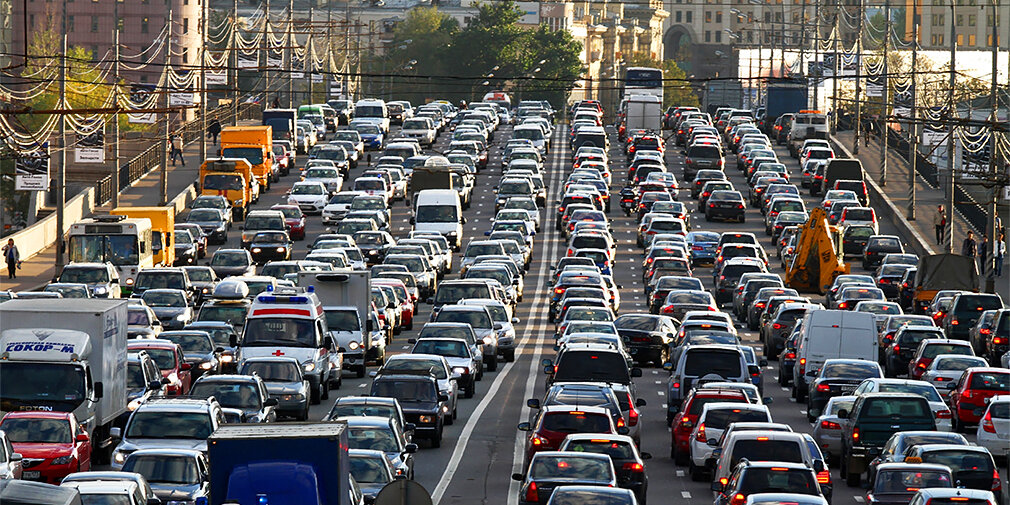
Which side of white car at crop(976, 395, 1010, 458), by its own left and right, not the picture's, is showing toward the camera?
back

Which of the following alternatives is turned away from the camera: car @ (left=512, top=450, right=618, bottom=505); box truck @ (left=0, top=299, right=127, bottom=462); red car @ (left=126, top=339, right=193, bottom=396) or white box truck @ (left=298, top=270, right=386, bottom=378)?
the car

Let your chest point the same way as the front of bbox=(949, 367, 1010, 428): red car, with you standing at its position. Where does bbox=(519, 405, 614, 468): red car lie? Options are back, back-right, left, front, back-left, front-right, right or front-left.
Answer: back-left

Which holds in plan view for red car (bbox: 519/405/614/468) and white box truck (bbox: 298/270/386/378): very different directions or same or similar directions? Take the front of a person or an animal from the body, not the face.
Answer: very different directions

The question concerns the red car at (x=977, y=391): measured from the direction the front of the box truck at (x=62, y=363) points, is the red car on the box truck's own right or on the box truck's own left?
on the box truck's own left

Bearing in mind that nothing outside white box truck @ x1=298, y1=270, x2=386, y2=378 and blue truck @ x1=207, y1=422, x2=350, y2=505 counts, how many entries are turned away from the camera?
0

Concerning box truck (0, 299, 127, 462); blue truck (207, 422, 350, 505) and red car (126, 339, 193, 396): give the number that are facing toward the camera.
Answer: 3

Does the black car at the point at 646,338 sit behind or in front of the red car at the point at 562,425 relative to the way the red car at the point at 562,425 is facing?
in front

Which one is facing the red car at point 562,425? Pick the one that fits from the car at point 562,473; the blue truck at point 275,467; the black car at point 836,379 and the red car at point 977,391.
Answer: the car

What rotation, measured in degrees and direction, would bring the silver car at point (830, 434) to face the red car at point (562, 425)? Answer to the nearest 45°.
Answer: approximately 135° to its left

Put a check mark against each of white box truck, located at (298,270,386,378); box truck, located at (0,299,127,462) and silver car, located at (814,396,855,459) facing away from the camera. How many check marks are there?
1

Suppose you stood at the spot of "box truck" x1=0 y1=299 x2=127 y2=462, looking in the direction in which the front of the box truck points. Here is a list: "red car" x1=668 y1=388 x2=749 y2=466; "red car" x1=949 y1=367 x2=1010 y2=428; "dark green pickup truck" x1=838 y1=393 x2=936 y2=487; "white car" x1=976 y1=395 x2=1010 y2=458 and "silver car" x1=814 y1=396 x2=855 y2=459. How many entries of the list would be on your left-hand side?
5

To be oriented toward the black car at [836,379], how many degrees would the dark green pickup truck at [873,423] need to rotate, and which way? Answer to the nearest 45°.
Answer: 0° — it already faces it

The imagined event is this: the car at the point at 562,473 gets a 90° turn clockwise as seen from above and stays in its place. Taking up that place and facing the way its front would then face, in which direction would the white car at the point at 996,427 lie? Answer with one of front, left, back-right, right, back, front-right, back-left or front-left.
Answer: front-left

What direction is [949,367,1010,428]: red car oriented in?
away from the camera

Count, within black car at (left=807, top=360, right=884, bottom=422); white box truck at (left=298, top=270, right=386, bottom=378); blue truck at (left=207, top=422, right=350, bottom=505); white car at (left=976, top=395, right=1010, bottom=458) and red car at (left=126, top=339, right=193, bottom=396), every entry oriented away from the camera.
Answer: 2

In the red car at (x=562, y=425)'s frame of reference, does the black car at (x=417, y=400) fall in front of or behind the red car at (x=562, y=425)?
in front
